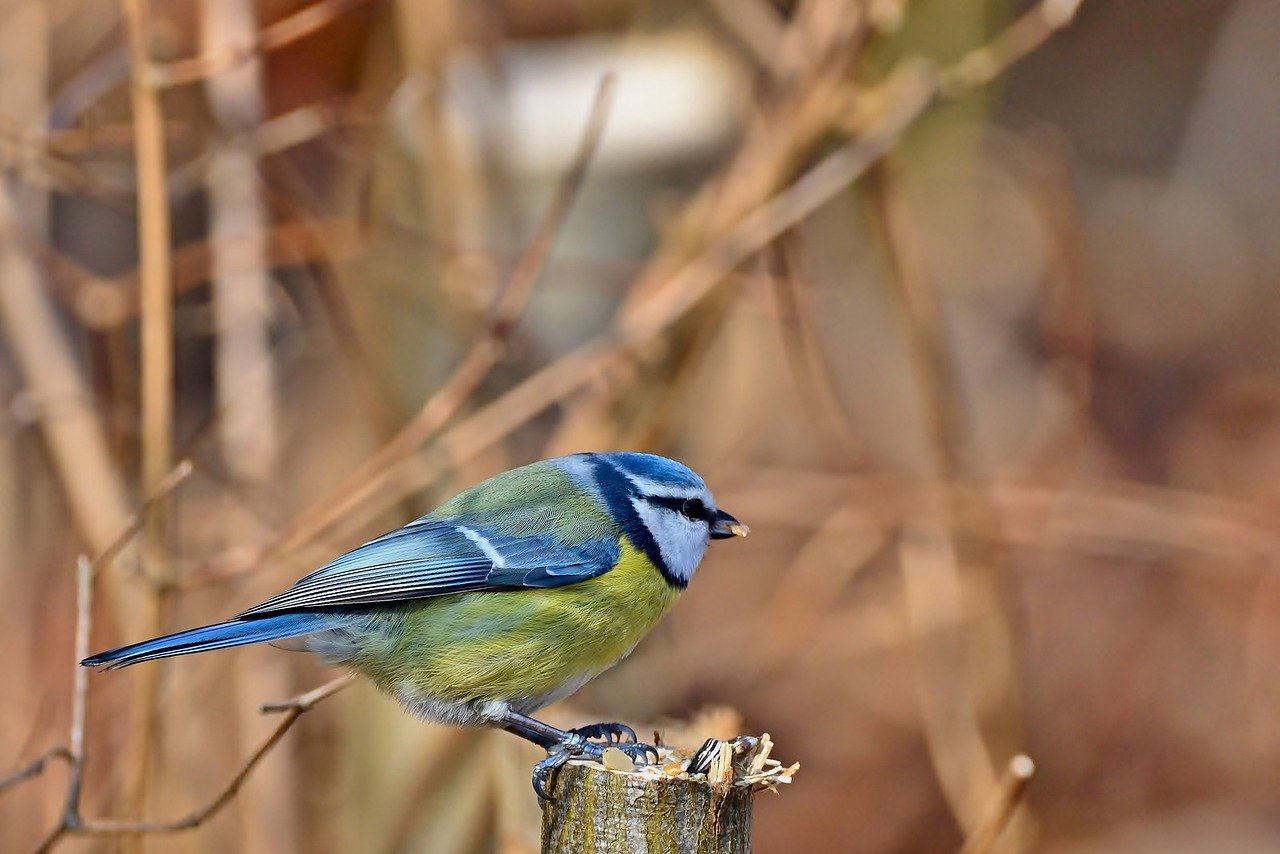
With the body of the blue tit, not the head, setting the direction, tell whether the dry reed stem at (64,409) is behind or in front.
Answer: behind

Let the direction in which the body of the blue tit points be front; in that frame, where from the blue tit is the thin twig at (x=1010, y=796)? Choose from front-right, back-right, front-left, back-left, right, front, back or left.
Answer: front

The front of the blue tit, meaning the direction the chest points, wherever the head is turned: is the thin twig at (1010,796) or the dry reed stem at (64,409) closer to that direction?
the thin twig

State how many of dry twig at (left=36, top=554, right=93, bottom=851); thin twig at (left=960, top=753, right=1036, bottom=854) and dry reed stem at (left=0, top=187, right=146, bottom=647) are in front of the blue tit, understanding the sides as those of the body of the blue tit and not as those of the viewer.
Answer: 1

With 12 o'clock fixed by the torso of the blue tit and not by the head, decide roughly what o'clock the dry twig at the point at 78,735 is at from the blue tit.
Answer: The dry twig is roughly at 6 o'clock from the blue tit.

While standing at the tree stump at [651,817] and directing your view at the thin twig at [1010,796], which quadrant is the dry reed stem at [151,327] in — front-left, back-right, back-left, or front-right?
back-left

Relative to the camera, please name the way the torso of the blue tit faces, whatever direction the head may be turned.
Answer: to the viewer's right
